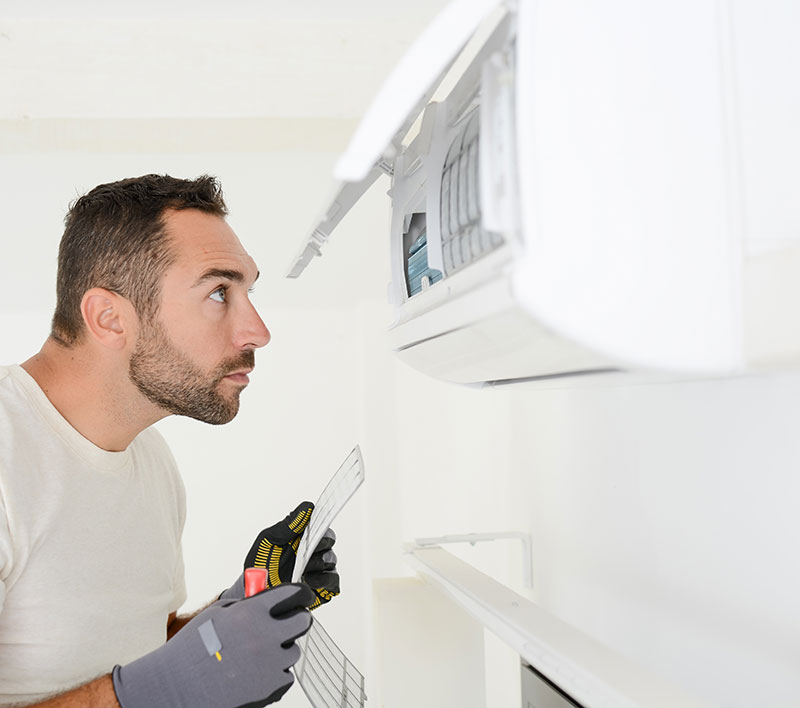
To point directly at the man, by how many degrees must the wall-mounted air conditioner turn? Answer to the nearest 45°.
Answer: approximately 45° to its right

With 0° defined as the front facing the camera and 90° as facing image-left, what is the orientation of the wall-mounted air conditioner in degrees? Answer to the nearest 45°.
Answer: approximately 90°

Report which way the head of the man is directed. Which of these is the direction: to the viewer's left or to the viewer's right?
to the viewer's right
